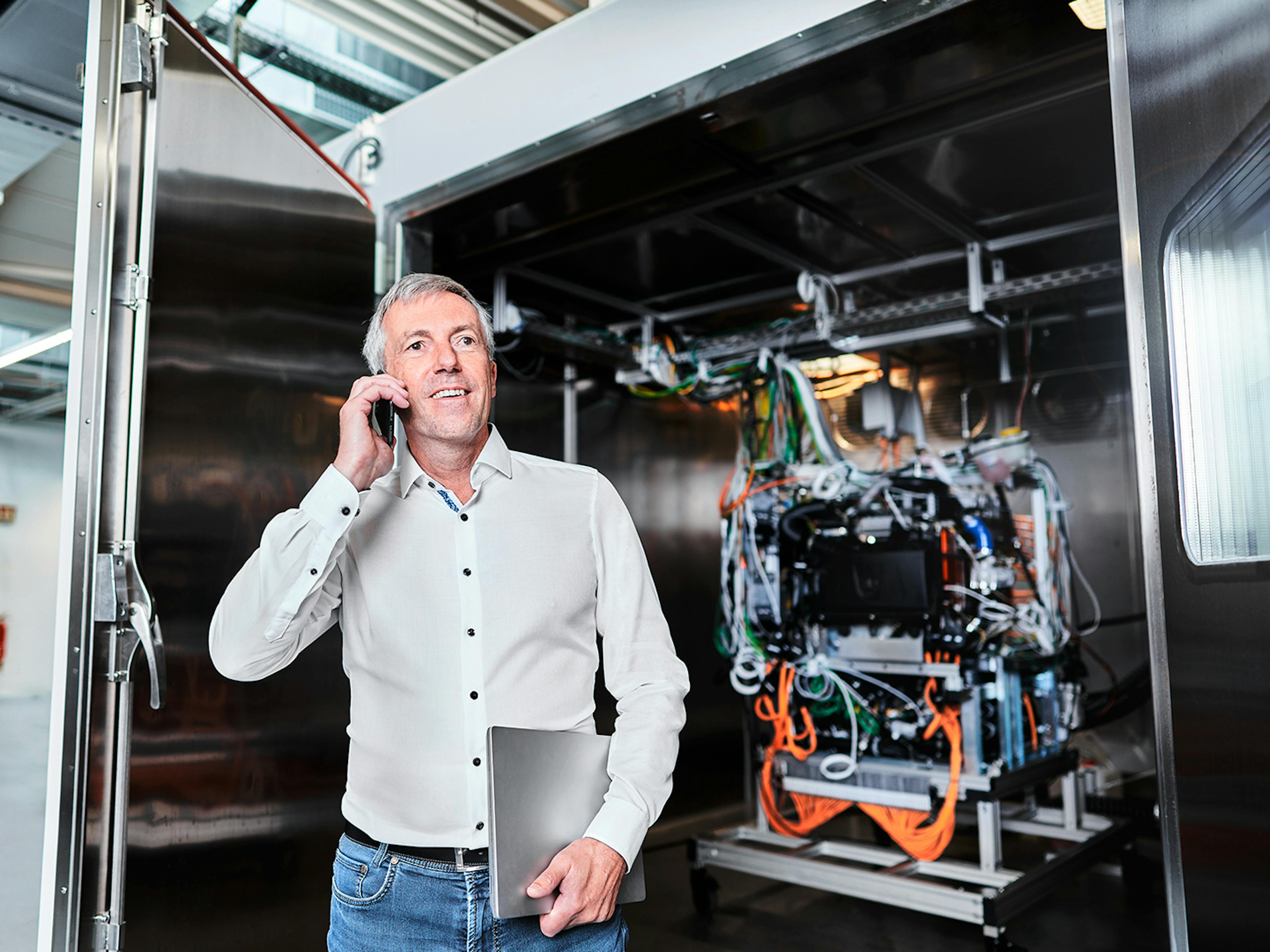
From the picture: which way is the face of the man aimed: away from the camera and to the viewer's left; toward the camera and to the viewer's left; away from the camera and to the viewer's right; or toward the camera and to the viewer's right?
toward the camera and to the viewer's right

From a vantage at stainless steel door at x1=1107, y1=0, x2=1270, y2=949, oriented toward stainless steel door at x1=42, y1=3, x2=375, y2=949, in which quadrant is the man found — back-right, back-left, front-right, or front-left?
front-left

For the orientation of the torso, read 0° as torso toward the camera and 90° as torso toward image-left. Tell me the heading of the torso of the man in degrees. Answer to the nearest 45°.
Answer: approximately 0°

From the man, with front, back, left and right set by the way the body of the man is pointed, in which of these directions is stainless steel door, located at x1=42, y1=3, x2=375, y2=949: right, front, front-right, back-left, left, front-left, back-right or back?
back-right

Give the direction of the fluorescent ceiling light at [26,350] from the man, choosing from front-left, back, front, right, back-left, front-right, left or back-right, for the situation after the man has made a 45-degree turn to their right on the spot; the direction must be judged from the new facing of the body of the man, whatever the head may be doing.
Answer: right

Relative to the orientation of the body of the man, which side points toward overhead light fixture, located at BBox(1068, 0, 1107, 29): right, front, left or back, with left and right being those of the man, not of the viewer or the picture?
left

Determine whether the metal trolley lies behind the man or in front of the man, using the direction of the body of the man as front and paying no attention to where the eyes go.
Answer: behind

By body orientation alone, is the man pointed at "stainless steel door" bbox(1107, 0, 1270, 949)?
no
